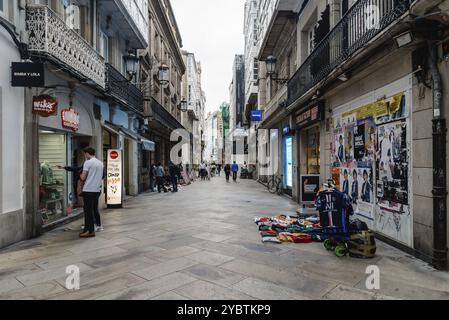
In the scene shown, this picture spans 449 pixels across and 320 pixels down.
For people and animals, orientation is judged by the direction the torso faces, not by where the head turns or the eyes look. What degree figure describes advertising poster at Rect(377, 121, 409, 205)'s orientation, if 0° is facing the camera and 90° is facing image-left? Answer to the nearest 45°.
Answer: approximately 45°

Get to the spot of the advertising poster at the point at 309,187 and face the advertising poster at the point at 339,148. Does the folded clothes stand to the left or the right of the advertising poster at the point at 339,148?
right

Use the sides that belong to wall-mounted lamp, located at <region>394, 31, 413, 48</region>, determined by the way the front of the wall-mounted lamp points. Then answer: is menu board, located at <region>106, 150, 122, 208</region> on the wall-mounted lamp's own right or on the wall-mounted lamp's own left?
on the wall-mounted lamp's own right

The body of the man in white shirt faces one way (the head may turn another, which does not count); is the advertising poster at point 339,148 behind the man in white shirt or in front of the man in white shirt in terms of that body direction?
behind

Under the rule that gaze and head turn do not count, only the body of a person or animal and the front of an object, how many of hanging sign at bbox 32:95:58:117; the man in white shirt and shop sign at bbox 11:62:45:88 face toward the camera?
2

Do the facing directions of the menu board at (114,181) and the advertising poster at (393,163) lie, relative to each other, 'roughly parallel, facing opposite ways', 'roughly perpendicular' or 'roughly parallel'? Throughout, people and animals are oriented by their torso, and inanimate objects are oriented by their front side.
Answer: roughly perpendicular

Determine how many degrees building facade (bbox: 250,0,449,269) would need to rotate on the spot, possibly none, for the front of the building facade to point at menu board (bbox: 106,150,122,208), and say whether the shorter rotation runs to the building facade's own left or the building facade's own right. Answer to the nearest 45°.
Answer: approximately 45° to the building facade's own right

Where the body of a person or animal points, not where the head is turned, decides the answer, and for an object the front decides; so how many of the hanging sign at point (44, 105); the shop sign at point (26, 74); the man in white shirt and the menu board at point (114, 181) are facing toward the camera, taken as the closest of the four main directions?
3

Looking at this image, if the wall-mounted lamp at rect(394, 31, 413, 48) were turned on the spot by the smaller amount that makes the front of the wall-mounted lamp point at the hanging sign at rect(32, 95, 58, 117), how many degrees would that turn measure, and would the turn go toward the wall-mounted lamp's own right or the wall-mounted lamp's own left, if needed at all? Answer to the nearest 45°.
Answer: approximately 45° to the wall-mounted lamp's own right

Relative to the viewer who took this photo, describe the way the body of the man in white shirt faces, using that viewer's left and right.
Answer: facing away from the viewer and to the left of the viewer
